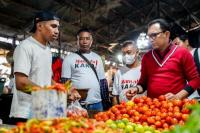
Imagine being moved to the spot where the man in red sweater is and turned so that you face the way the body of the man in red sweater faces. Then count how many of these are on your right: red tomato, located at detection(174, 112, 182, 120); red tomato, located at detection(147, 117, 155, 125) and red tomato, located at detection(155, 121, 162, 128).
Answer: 0

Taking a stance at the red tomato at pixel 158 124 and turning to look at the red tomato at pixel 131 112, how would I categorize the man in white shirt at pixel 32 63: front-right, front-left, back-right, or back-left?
front-left

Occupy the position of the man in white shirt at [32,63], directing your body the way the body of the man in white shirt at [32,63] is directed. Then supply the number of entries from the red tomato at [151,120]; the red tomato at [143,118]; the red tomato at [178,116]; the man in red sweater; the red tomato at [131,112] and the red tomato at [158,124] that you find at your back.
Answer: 0

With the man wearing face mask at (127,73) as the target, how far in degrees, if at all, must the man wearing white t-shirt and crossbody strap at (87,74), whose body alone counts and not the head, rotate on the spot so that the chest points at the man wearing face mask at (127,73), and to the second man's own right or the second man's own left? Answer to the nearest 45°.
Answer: approximately 90° to the second man's own left

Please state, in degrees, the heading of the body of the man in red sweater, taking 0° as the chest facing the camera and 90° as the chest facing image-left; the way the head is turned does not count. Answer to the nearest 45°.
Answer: approximately 45°

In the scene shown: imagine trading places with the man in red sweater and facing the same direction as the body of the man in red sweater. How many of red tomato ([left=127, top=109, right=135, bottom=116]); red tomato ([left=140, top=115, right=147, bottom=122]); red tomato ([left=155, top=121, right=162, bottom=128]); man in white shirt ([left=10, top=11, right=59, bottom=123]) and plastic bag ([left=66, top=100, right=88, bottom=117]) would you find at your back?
0

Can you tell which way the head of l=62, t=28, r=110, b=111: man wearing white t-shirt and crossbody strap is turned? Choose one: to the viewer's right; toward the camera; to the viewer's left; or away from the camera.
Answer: toward the camera

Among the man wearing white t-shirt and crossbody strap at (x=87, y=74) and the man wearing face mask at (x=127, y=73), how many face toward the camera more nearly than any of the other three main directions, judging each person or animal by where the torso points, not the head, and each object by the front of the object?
2

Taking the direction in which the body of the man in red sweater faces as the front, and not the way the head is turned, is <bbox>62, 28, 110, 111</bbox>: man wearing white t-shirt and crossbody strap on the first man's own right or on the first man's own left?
on the first man's own right

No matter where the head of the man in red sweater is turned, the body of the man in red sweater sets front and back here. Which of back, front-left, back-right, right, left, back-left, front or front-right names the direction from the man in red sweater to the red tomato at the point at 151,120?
front-left

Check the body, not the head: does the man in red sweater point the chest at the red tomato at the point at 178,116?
no

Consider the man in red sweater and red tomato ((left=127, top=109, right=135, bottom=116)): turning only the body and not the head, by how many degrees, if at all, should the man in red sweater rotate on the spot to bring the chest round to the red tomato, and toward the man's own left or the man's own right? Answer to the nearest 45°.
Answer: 0° — they already face it

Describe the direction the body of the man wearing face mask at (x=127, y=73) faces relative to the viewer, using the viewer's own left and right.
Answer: facing the viewer

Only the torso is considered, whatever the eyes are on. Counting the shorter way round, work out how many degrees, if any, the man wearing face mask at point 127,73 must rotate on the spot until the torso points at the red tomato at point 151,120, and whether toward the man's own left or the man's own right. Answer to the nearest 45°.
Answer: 0° — they already face it

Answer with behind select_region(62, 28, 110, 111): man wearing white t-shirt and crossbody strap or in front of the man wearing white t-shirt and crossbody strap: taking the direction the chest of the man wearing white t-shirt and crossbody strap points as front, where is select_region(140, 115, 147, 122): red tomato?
in front

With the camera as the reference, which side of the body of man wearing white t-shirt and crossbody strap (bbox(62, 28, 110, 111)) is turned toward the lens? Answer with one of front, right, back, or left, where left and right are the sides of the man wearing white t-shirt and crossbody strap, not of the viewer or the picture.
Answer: front

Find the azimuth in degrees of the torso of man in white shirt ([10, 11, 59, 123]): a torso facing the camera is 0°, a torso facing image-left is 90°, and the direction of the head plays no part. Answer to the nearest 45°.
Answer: approximately 315°
